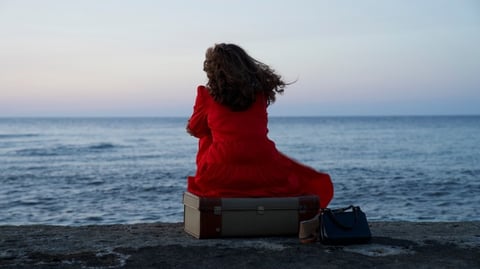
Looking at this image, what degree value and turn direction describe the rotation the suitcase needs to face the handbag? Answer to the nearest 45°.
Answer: approximately 90° to its left

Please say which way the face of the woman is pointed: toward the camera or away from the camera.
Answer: away from the camera

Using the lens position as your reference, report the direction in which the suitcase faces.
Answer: facing the viewer
